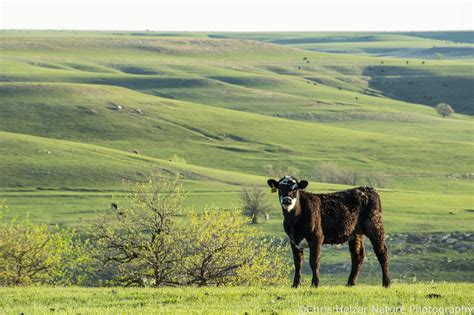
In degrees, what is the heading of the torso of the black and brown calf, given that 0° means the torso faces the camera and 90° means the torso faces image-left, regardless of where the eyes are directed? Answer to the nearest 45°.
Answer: approximately 45°
